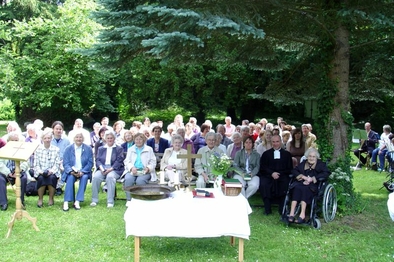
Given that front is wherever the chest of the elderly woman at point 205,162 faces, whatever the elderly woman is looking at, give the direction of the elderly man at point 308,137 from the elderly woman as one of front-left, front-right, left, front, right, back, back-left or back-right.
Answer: back-left

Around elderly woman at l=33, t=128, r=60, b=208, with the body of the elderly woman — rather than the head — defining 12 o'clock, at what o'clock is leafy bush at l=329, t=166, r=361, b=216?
The leafy bush is roughly at 10 o'clock from the elderly woman.

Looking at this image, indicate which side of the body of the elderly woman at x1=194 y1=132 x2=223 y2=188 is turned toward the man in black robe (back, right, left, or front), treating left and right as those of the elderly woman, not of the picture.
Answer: left

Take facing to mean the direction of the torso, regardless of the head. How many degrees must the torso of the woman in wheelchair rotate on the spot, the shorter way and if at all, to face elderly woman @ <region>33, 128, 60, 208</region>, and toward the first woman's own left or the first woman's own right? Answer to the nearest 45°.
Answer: approximately 45° to the first woman's own right

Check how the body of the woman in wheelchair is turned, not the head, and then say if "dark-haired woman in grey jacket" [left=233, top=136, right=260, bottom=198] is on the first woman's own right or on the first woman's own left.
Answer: on the first woman's own right

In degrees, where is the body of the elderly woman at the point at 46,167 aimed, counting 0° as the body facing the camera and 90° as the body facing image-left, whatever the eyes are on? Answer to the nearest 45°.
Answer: approximately 0°
